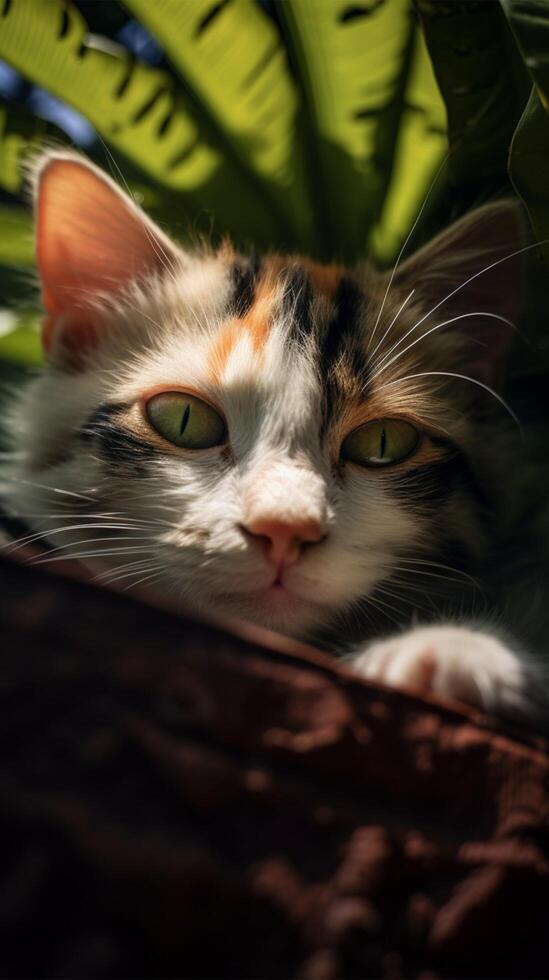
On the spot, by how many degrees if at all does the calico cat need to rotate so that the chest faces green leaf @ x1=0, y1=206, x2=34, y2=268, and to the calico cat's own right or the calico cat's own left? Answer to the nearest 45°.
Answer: approximately 135° to the calico cat's own right

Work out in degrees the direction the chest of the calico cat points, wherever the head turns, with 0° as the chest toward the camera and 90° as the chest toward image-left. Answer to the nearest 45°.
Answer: approximately 0°
